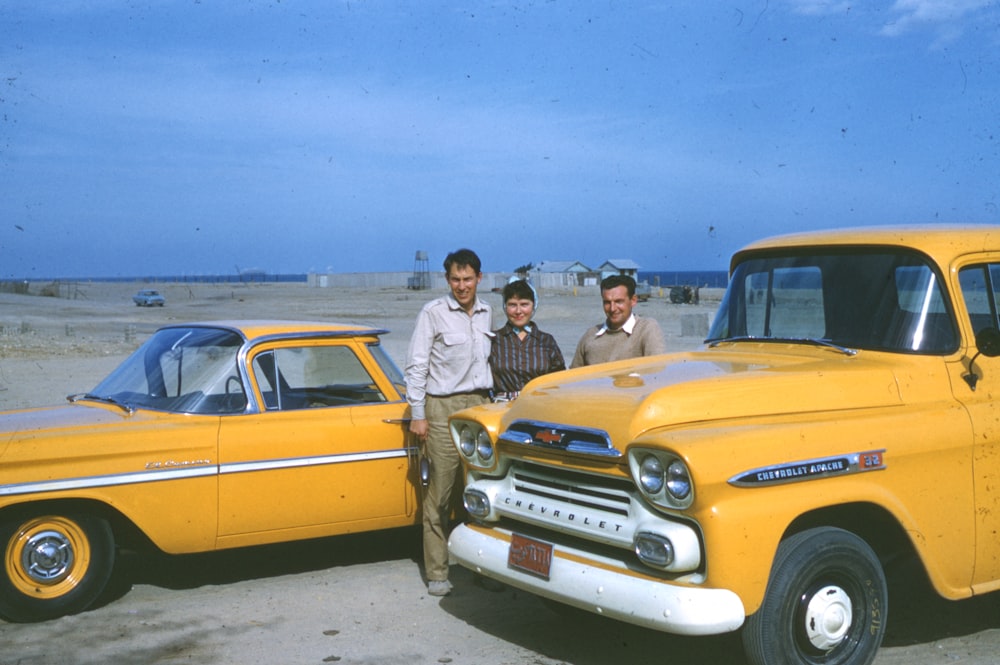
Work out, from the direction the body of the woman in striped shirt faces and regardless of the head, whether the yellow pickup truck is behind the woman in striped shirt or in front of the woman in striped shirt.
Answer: in front

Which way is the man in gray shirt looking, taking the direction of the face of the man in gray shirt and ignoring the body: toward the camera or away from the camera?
toward the camera

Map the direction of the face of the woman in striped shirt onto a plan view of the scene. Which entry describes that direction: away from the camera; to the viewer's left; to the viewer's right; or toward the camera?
toward the camera

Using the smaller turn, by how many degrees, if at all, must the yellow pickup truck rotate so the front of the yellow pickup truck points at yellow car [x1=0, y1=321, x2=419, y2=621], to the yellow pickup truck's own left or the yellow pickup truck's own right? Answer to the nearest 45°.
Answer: approximately 45° to the yellow pickup truck's own right

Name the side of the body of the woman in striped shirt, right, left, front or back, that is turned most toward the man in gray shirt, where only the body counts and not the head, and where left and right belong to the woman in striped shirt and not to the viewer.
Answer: right

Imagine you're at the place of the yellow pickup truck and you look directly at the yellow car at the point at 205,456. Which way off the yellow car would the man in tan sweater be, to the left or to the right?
right

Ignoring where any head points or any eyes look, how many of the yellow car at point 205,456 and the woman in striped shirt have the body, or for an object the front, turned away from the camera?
0

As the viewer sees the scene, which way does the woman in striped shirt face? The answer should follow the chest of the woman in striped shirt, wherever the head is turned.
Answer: toward the camera

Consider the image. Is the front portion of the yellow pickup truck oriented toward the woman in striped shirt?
no

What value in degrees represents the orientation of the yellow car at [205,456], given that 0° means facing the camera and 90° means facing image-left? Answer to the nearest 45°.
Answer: approximately 45°

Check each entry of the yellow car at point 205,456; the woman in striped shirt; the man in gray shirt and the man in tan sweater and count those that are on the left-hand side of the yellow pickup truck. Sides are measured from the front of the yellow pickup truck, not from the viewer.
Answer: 0

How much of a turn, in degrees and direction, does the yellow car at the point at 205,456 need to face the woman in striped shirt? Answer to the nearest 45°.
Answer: approximately 135° to its left

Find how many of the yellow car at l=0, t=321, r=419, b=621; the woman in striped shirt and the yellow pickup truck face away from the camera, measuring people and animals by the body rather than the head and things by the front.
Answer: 0

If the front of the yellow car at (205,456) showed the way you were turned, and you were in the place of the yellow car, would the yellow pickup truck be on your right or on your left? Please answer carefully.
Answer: on your left

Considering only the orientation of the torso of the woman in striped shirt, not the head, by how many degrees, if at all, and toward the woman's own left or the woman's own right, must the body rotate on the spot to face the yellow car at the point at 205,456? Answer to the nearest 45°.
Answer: approximately 90° to the woman's own right
